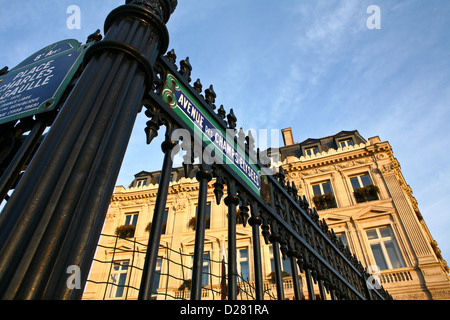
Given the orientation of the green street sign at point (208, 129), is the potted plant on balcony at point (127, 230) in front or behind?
behind

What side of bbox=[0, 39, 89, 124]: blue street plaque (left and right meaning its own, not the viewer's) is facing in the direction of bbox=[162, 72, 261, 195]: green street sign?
left

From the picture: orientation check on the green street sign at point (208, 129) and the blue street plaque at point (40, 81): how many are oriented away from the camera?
0

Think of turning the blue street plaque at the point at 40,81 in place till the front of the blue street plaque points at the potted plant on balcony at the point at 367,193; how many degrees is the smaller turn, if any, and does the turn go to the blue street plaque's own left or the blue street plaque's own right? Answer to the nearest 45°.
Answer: approximately 135° to the blue street plaque's own left
